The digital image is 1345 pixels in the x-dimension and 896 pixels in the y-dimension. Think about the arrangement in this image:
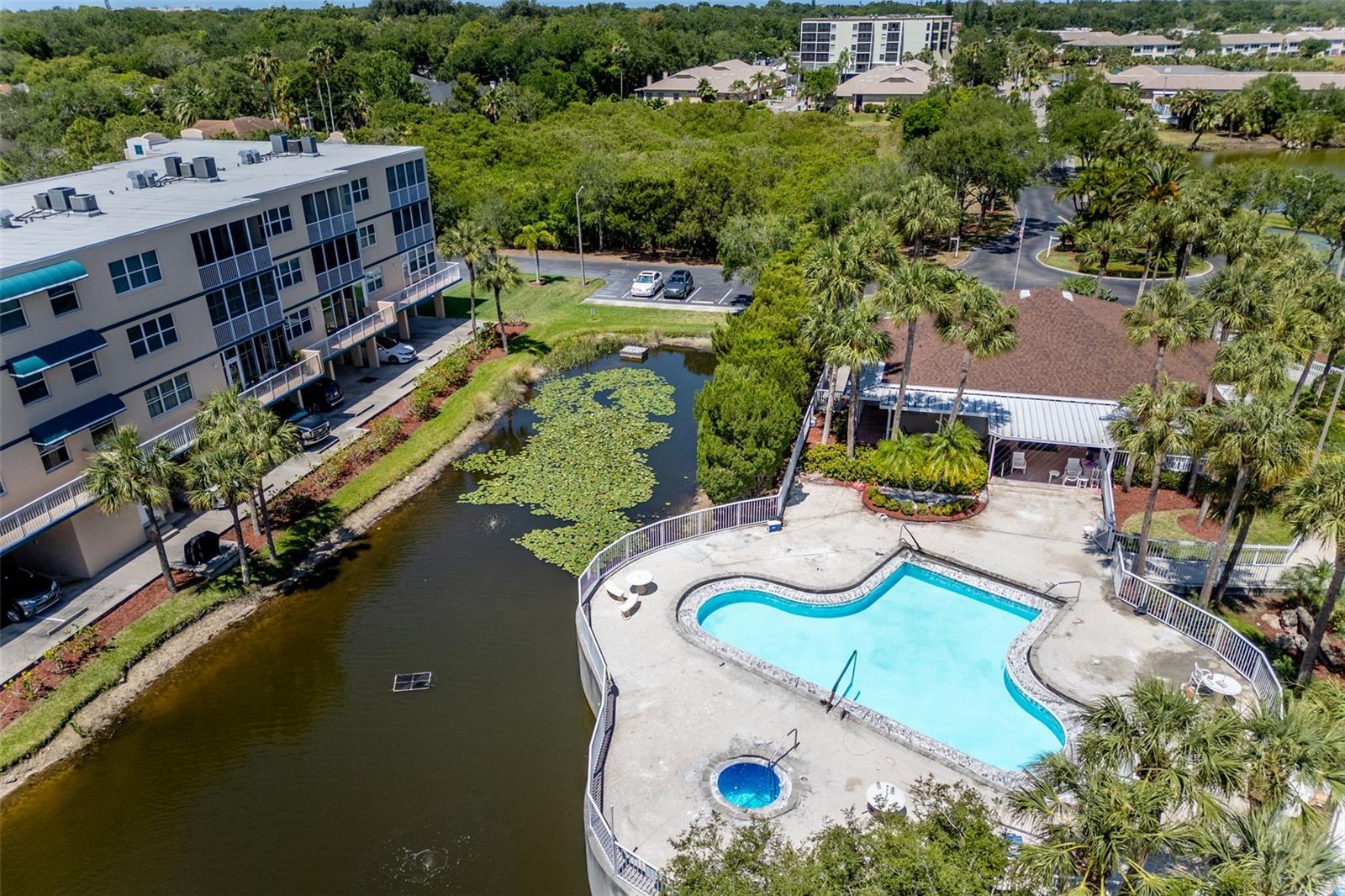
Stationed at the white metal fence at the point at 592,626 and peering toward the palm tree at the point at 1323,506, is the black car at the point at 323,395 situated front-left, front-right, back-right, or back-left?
back-left

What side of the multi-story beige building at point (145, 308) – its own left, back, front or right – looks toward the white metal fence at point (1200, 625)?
front

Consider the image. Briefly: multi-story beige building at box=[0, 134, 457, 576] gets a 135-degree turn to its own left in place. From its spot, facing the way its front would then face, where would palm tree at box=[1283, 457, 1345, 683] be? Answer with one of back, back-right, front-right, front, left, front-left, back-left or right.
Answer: back-right

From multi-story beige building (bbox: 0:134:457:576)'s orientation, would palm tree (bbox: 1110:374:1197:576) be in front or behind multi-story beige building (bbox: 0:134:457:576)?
in front

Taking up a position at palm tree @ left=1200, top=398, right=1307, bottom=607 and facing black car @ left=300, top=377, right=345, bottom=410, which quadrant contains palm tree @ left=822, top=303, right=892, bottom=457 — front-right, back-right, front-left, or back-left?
front-right

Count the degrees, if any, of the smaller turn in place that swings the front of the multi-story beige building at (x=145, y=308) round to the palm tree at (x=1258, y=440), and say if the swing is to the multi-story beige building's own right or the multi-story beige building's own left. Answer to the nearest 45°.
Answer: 0° — it already faces it

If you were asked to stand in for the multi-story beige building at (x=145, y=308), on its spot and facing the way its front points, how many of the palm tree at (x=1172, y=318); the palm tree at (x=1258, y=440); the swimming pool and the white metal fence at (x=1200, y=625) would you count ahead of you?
4

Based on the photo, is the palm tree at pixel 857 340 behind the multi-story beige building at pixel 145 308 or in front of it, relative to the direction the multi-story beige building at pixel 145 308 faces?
in front

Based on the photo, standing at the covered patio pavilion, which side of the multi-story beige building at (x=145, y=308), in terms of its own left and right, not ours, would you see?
front
